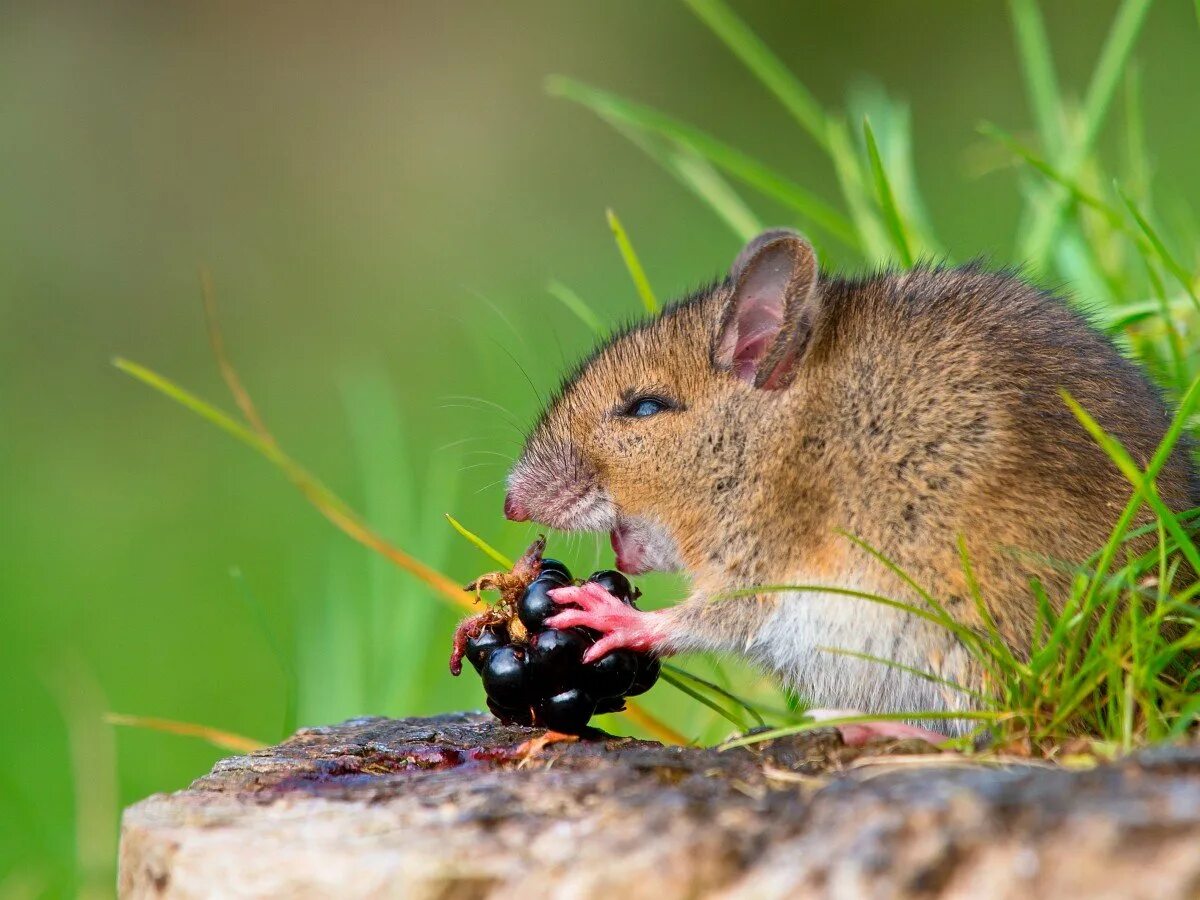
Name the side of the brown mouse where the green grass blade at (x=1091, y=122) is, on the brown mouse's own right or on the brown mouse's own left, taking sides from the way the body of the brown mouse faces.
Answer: on the brown mouse's own right

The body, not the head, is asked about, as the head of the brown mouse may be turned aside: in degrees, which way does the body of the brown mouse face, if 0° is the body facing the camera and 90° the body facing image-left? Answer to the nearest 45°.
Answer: approximately 90°

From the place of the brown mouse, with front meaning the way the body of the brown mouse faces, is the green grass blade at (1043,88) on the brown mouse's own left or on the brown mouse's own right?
on the brown mouse's own right

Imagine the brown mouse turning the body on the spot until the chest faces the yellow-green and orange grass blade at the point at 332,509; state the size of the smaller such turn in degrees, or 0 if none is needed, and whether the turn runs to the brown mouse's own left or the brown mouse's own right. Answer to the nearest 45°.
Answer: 0° — it already faces it

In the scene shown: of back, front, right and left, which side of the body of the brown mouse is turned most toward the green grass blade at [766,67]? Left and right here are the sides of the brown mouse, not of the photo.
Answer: right
